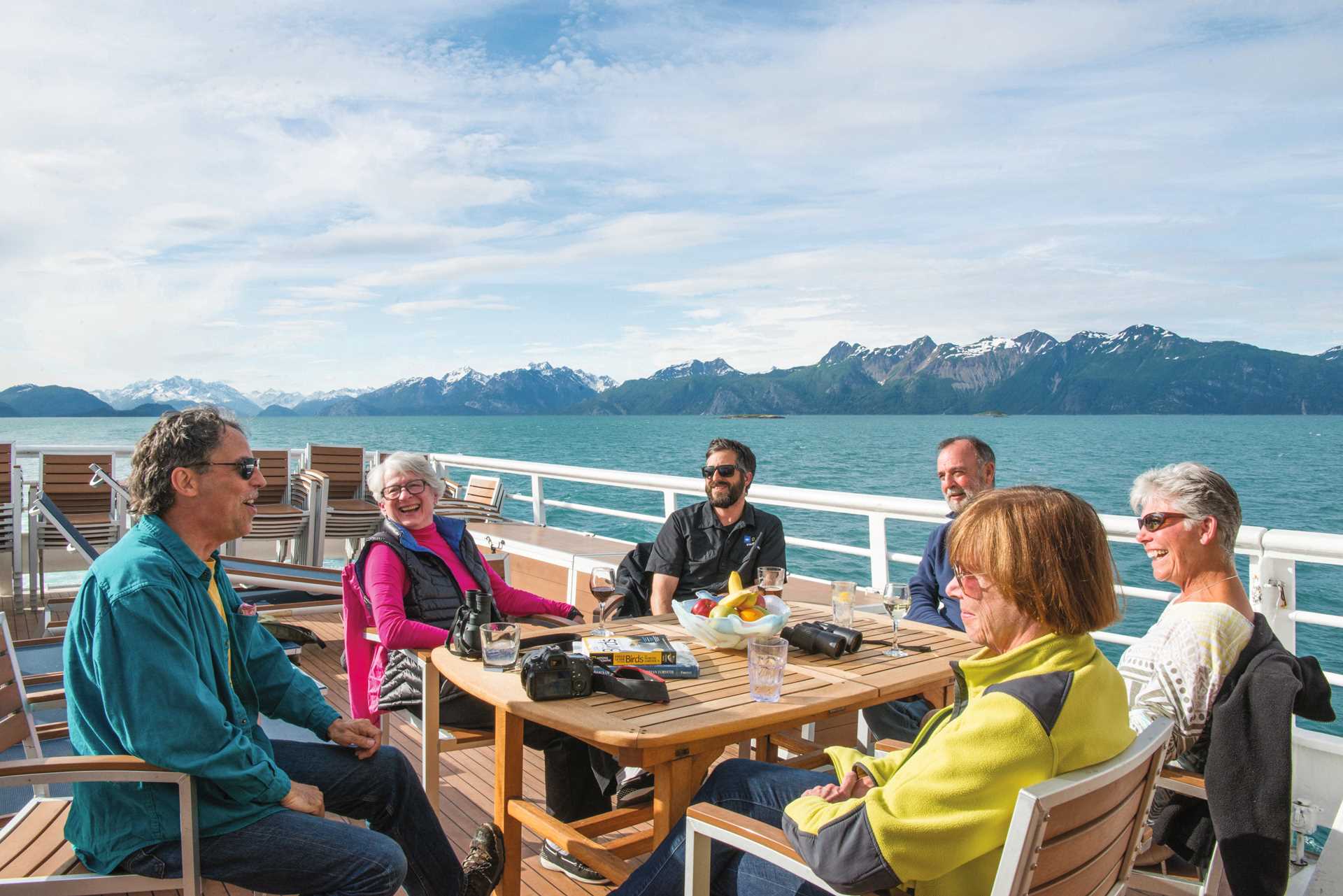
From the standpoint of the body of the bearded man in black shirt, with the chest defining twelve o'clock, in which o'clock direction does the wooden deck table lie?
The wooden deck table is roughly at 12 o'clock from the bearded man in black shirt.

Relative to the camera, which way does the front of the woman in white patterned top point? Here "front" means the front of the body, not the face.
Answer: to the viewer's left

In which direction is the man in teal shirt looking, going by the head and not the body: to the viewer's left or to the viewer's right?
to the viewer's right

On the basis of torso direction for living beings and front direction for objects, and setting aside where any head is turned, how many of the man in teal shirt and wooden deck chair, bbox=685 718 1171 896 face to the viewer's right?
1

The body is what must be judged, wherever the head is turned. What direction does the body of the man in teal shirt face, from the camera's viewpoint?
to the viewer's right

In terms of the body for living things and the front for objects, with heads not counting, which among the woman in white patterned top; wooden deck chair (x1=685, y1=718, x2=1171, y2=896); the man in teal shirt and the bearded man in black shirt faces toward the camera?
the bearded man in black shirt
